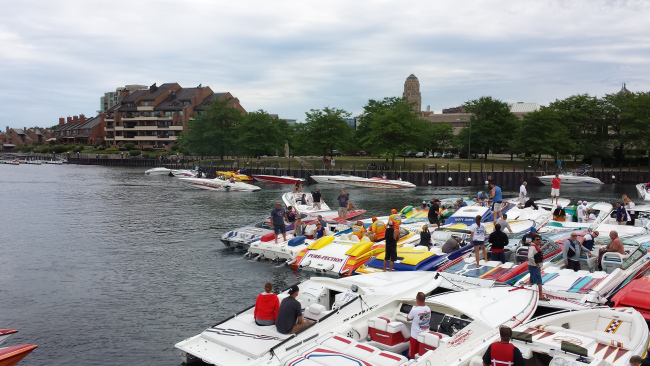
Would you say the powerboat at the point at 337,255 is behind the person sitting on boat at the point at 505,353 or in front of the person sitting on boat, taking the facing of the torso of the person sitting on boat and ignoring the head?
in front

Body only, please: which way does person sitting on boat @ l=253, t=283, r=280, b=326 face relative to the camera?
away from the camera

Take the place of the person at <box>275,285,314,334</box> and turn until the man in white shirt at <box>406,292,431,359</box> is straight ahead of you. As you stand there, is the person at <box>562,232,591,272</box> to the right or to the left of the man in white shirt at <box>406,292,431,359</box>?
left

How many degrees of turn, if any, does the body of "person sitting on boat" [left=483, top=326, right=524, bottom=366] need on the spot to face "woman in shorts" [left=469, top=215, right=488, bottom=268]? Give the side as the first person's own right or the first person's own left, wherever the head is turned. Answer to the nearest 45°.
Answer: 0° — they already face them

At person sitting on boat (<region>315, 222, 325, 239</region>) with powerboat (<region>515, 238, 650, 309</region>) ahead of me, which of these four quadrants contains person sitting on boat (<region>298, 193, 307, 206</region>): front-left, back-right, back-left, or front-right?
back-left

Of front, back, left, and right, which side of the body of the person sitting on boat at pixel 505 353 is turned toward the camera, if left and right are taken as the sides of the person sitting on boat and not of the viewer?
back

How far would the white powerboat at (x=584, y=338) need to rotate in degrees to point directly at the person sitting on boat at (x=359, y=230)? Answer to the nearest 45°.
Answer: approximately 90° to its left
